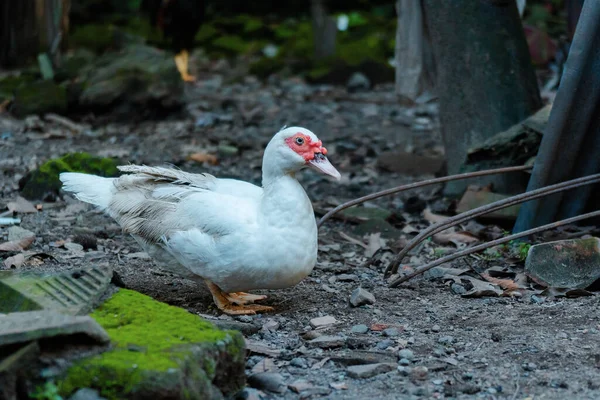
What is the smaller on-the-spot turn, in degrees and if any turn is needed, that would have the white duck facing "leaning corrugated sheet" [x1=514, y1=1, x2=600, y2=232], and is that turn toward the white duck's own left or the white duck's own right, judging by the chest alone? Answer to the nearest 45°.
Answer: approximately 45° to the white duck's own left

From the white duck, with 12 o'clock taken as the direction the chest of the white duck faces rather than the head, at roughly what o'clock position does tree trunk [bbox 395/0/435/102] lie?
The tree trunk is roughly at 10 o'clock from the white duck.

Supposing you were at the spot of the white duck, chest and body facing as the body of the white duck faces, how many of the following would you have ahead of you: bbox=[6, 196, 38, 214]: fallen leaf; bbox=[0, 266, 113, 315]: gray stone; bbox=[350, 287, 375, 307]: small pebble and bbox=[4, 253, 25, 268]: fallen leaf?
1

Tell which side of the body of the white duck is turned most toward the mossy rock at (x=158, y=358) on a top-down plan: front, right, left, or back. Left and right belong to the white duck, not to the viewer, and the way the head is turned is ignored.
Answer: right

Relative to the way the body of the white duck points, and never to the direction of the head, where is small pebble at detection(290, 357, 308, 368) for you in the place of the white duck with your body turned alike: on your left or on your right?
on your right

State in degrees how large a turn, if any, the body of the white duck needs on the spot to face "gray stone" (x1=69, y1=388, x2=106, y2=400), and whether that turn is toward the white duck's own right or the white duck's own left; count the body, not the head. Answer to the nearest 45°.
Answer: approximately 90° to the white duck's own right

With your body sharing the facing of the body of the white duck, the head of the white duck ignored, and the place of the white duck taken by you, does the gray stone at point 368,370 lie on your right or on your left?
on your right

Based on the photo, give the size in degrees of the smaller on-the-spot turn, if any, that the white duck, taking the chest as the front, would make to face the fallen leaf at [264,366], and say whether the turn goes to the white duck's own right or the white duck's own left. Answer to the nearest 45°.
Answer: approximately 90° to the white duck's own right

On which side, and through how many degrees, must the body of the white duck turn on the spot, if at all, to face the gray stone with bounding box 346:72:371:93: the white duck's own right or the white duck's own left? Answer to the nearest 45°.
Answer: approximately 90° to the white duck's own left

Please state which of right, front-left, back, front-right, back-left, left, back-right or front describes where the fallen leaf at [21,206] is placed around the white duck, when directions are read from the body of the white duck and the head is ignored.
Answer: back-left

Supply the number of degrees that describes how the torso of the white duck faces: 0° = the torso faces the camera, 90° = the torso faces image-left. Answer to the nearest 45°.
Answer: approximately 270°

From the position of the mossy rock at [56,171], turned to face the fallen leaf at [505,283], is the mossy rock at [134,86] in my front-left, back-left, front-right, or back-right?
back-left

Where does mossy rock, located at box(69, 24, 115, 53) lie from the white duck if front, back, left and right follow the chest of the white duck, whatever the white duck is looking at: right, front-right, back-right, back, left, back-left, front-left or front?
left

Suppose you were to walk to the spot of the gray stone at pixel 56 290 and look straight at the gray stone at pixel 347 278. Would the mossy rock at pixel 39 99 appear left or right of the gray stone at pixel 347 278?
left

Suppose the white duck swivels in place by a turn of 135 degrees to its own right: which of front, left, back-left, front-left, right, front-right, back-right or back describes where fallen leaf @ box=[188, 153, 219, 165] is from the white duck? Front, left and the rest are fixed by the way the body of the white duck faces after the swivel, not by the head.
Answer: back-right

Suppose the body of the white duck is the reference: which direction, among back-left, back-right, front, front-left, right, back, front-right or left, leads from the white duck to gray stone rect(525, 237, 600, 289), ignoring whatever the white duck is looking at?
front

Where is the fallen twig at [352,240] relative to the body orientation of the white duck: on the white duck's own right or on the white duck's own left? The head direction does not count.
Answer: on the white duck's own left

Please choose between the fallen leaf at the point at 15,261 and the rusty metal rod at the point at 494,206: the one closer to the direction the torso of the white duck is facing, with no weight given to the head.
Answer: the rusty metal rod
